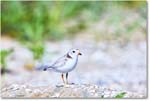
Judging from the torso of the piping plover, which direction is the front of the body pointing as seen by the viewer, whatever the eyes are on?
to the viewer's right
